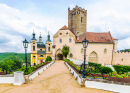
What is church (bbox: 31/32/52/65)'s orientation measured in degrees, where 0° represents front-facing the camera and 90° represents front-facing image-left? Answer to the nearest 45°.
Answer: approximately 0°

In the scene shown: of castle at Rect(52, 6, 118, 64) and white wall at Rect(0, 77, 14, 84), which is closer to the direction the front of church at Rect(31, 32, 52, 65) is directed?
the white wall

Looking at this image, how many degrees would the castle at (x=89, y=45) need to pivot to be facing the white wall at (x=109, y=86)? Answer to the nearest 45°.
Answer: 0° — it already faces it

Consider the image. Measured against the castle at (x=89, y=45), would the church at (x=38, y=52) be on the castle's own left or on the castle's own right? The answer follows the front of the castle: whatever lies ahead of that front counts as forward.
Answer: on the castle's own right

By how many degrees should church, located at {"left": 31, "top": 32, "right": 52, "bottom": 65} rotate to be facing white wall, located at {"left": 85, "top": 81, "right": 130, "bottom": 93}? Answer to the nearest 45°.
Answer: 0° — it already faces it

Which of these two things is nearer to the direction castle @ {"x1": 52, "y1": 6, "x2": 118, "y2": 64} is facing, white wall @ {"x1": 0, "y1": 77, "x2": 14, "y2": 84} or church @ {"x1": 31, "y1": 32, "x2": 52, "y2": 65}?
the white wall

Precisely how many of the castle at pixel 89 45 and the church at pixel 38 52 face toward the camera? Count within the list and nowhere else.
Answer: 2

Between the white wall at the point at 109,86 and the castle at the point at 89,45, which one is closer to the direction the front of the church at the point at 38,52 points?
the white wall
